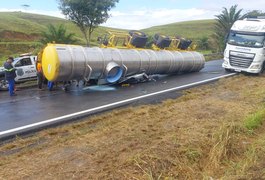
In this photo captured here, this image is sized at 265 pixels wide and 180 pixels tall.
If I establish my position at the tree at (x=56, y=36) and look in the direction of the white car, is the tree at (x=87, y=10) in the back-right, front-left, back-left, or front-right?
back-left

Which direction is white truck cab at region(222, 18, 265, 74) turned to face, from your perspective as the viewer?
facing the viewer and to the left of the viewer

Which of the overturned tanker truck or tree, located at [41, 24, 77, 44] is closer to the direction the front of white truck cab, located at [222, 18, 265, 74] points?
the overturned tanker truck

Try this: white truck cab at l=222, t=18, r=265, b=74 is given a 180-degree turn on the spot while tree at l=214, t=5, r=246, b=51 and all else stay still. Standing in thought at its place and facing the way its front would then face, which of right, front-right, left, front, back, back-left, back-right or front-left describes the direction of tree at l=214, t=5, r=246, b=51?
front-left

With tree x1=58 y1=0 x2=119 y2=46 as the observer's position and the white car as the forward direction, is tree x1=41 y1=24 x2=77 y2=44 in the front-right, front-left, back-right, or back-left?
front-right

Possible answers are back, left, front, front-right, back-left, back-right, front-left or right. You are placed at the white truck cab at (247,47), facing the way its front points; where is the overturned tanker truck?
front

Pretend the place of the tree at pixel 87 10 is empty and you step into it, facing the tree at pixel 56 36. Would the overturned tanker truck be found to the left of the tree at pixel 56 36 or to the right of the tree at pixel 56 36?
left

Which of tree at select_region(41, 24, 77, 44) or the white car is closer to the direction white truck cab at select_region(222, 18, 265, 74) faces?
the white car

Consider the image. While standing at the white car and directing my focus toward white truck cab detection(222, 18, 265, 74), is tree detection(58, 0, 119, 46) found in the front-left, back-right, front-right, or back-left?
front-left

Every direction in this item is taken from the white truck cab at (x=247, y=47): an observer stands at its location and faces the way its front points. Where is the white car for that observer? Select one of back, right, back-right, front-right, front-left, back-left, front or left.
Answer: front

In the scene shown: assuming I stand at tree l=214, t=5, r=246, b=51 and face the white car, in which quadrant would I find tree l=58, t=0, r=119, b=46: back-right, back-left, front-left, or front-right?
front-right

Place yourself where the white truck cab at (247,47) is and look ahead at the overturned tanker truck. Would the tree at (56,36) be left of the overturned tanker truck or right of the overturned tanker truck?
right

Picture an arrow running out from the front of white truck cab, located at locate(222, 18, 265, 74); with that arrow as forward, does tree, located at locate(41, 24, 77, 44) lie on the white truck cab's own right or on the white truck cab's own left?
on the white truck cab's own right
